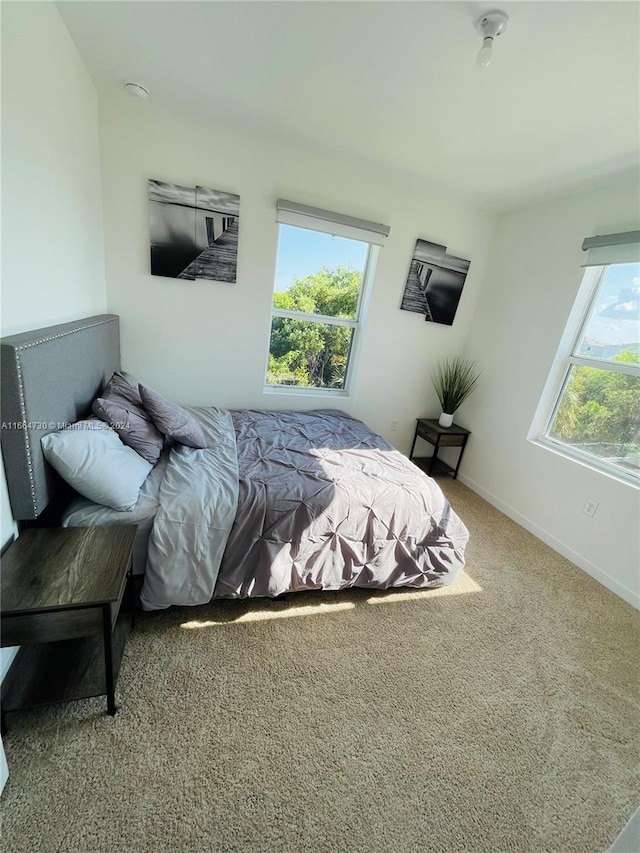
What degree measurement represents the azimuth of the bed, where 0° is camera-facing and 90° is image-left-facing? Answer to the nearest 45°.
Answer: approximately 270°

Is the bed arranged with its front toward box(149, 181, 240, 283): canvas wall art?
no

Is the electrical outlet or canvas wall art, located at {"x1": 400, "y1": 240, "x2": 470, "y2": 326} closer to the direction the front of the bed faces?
the electrical outlet

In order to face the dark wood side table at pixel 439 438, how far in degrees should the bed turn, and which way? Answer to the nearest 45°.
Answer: approximately 45° to its left

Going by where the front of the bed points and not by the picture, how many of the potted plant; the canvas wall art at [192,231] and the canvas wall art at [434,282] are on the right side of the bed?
0

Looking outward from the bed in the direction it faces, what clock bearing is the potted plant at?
The potted plant is roughly at 11 o'clock from the bed.

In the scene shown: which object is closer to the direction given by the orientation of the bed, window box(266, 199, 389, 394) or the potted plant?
the potted plant

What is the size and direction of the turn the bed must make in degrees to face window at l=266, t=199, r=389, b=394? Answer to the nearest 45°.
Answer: approximately 90° to its left

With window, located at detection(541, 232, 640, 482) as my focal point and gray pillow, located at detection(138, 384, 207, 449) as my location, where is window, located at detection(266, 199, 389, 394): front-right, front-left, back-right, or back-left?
front-left

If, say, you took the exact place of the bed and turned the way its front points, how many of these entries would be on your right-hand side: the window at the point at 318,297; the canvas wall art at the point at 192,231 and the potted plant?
0

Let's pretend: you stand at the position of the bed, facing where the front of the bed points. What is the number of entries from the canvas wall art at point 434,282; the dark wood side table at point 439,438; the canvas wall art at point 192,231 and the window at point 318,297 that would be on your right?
0

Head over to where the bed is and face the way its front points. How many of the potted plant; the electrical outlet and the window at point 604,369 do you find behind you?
0

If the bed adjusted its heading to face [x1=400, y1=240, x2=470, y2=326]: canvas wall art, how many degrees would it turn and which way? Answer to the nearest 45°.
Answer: approximately 45° to its left

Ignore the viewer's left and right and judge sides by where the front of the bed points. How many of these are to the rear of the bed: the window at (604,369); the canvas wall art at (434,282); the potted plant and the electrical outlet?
0

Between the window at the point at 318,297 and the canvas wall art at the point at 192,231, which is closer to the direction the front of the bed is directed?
the window

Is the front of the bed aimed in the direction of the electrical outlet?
yes
